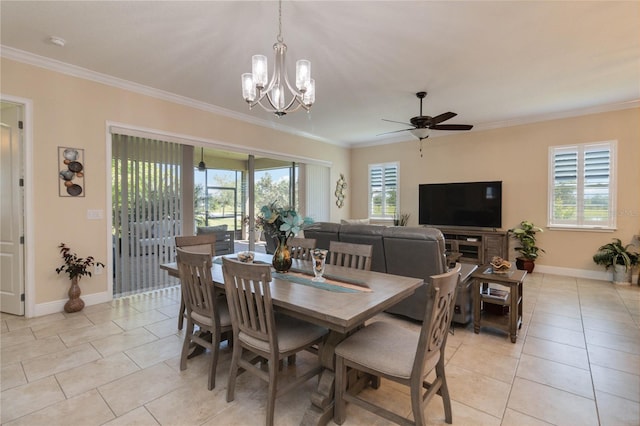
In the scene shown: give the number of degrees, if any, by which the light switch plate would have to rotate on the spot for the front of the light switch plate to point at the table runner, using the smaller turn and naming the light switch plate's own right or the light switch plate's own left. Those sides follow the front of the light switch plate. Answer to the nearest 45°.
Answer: approximately 45° to the light switch plate's own left

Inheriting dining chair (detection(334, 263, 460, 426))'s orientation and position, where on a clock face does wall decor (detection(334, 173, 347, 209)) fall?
The wall decor is roughly at 1 o'clock from the dining chair.

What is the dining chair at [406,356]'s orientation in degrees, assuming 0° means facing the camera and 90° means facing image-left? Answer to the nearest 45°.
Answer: approximately 135°

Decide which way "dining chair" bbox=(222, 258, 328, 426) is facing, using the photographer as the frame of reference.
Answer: facing away from the viewer and to the right of the viewer

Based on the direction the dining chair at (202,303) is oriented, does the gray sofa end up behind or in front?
in front

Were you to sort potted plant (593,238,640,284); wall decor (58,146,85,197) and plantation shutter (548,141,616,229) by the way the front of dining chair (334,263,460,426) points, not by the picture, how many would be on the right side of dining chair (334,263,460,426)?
2

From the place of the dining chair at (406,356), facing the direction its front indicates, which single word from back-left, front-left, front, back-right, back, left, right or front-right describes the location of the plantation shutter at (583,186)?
right

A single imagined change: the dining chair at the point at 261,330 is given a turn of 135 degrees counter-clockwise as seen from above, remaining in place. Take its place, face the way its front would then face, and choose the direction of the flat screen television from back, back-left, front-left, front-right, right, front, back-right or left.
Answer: back-right

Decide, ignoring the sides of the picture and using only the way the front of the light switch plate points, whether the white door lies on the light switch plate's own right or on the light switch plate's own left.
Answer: on the light switch plate's own right

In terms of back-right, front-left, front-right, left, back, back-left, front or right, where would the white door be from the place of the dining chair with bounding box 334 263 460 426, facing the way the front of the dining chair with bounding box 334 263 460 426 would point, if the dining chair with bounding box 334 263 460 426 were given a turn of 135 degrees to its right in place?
back

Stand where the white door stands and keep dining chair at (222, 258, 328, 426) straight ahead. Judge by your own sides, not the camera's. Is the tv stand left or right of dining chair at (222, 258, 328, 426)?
left

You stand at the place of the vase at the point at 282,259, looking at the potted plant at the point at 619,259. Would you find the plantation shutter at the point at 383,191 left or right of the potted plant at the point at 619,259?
left
